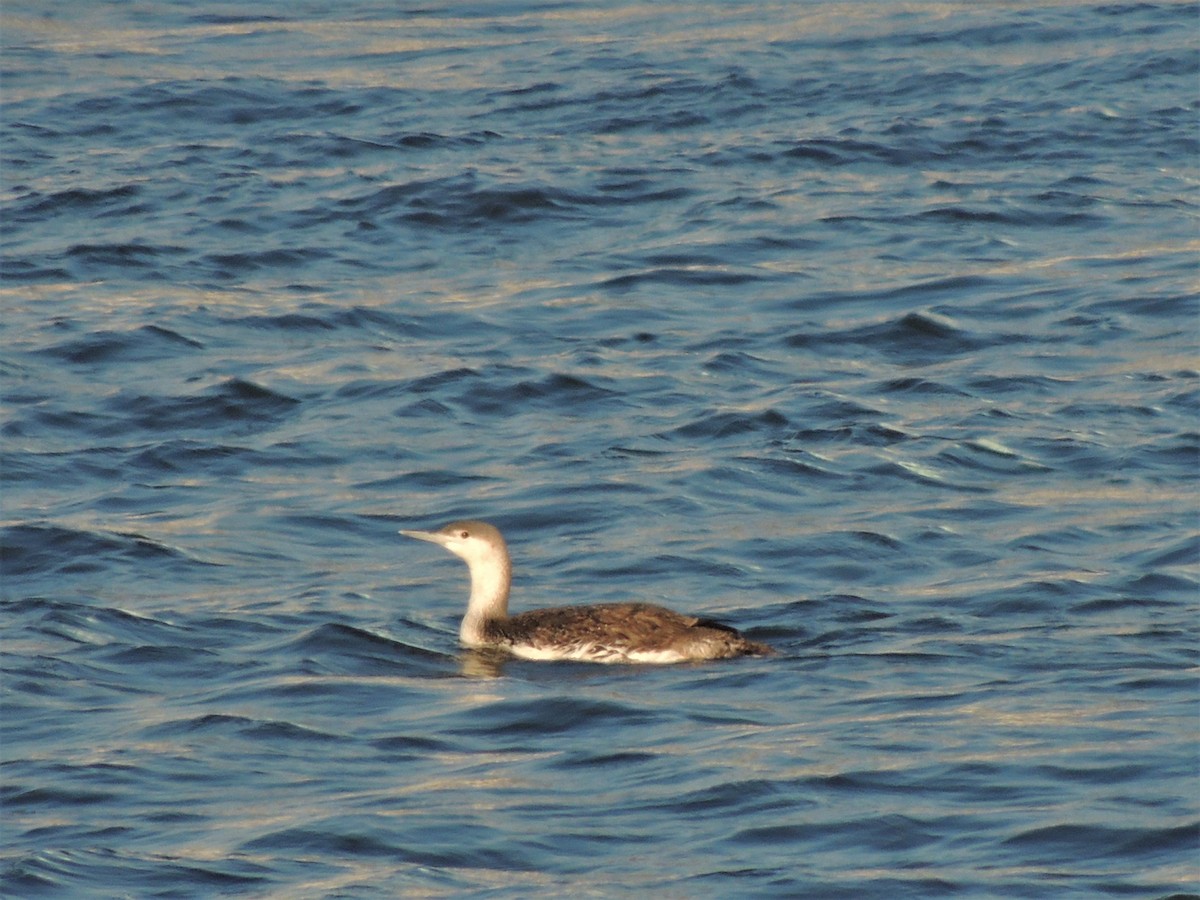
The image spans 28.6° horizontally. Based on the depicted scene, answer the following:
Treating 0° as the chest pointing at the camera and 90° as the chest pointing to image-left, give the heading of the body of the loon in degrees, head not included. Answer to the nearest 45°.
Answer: approximately 90°
